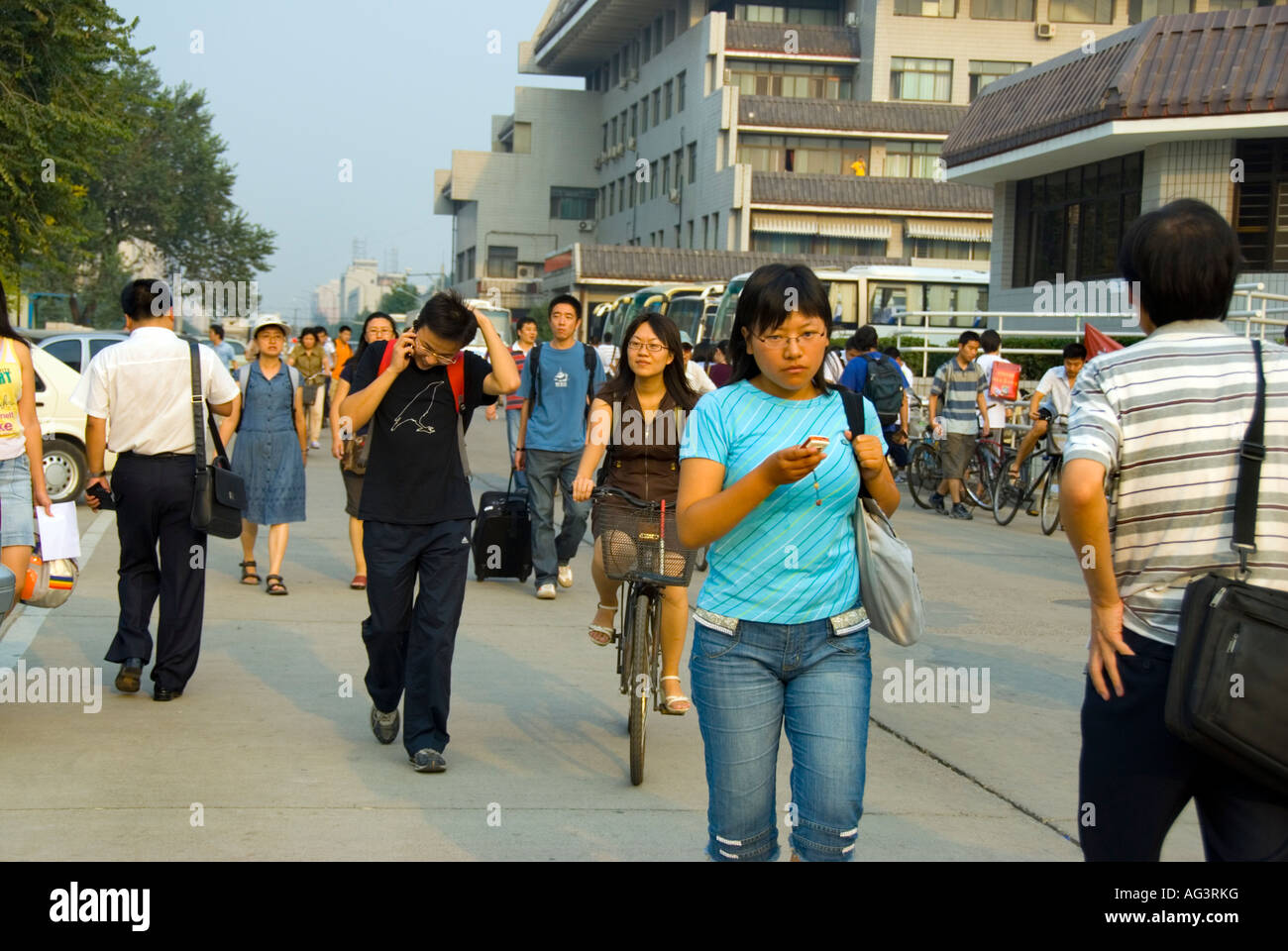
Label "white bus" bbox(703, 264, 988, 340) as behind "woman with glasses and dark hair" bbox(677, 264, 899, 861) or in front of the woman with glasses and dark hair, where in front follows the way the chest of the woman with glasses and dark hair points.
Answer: behind

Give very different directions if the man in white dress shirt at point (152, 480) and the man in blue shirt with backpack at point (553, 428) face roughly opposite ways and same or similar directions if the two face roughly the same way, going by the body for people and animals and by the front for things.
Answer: very different directions

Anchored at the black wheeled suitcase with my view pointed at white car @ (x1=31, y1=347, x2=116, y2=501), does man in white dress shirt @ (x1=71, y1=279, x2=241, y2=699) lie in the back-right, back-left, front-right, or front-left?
back-left

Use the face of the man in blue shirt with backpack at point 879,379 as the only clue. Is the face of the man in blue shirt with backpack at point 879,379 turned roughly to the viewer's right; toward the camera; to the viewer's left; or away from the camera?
away from the camera

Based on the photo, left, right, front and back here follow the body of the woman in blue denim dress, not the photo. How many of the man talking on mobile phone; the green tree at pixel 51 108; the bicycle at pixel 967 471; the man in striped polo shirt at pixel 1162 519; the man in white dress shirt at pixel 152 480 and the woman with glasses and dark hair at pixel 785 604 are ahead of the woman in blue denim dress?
4

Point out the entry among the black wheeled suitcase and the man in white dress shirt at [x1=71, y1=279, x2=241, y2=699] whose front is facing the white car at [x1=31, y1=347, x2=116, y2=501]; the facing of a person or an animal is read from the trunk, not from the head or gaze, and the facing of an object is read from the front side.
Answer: the man in white dress shirt

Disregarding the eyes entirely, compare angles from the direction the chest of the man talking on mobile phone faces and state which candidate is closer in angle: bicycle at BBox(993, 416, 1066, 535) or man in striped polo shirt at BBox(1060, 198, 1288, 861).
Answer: the man in striped polo shirt

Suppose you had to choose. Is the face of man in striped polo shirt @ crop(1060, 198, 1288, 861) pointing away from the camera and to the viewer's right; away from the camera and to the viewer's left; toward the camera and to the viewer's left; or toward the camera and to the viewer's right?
away from the camera and to the viewer's left

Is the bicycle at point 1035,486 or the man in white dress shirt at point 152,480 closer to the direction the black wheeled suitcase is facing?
the man in white dress shirt

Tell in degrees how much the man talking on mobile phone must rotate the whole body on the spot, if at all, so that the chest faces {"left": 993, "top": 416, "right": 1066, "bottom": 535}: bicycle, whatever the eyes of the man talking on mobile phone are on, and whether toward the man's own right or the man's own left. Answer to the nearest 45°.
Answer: approximately 135° to the man's own left

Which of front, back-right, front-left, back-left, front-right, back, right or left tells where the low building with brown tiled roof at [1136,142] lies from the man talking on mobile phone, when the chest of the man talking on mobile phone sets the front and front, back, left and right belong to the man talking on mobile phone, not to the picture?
back-left

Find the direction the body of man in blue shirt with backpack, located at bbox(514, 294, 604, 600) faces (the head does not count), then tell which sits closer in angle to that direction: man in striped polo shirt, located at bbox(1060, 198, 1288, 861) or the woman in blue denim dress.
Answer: the man in striped polo shirt

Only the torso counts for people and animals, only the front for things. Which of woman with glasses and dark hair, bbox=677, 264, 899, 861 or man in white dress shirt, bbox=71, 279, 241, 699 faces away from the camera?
the man in white dress shirt

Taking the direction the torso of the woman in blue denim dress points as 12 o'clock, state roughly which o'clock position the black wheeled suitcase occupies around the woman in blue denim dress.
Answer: The black wheeled suitcase is roughly at 9 o'clock from the woman in blue denim dress.
